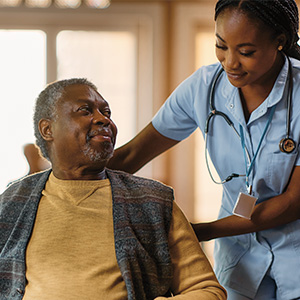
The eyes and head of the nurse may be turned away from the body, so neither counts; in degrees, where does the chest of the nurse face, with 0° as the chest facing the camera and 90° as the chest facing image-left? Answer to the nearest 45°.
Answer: approximately 45°

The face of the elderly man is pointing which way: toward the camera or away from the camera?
toward the camera

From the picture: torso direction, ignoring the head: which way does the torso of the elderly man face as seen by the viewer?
toward the camera

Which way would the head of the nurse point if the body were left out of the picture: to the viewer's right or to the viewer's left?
to the viewer's left

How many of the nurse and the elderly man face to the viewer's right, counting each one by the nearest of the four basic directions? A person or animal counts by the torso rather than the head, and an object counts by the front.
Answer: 0

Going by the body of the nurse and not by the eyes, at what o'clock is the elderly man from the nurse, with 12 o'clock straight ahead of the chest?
The elderly man is roughly at 1 o'clock from the nurse.

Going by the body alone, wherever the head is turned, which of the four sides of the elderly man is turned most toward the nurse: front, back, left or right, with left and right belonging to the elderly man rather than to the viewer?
left
